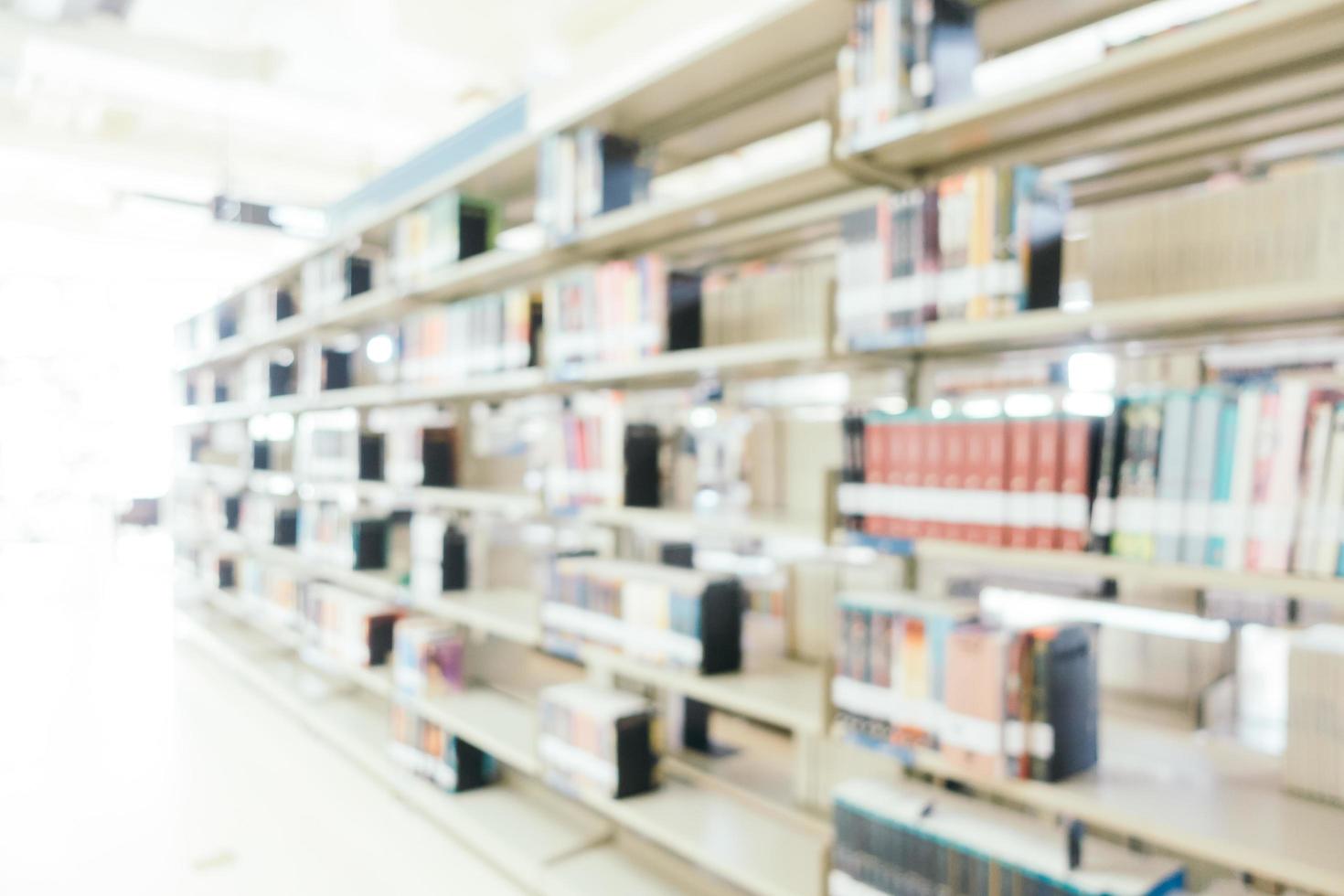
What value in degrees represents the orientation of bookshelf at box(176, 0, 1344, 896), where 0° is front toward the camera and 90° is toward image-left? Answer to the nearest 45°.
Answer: approximately 45°
